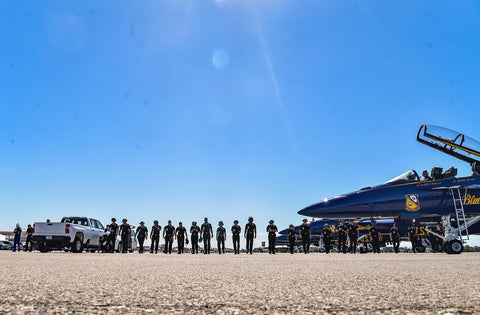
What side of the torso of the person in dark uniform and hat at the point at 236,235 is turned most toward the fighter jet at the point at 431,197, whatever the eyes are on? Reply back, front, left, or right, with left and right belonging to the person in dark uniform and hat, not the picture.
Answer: left

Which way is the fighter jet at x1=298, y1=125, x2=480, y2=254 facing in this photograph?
to the viewer's left

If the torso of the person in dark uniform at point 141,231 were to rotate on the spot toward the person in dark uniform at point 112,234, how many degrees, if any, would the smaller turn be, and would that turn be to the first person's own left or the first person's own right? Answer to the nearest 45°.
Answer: approximately 90° to the first person's own right

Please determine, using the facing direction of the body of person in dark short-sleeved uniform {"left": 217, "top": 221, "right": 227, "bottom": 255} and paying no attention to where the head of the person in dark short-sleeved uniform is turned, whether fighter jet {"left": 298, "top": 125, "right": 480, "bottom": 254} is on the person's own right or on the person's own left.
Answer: on the person's own left

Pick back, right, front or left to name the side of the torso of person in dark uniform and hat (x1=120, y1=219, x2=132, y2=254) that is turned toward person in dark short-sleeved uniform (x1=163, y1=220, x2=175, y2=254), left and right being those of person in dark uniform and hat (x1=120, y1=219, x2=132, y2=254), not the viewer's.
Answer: left

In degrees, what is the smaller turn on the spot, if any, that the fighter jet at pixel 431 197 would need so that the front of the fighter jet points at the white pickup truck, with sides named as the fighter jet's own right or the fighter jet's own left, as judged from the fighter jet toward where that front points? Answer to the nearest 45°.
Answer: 0° — it already faces it

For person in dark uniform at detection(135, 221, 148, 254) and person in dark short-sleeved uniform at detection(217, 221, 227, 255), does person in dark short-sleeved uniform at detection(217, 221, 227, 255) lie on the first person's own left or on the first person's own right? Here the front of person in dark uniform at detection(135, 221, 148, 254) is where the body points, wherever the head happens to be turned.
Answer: on the first person's own left

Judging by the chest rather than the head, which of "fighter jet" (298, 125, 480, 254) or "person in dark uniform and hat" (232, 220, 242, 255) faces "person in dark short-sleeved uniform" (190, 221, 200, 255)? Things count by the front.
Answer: the fighter jet

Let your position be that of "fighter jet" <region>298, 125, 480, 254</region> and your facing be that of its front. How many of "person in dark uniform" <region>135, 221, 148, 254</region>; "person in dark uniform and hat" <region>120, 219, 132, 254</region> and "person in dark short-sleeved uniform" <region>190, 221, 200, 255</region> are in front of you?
3

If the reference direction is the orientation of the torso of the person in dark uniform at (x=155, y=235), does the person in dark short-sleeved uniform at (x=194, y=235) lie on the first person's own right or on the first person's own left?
on the first person's own left

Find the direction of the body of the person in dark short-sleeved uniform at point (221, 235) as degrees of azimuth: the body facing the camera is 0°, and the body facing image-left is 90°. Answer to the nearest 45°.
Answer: approximately 0°

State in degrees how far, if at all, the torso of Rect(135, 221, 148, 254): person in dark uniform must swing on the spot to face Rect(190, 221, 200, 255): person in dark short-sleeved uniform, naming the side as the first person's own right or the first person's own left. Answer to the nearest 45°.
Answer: approximately 90° to the first person's own left
